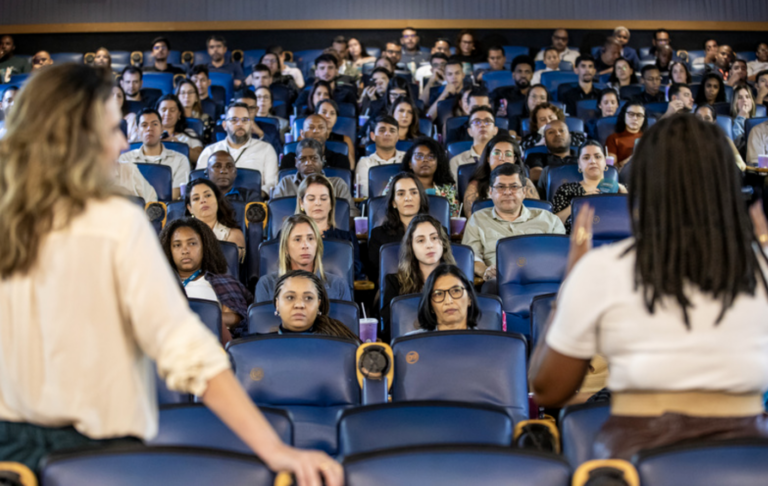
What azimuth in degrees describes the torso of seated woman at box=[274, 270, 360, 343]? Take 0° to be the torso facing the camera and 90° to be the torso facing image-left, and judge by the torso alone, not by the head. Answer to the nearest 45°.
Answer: approximately 0°

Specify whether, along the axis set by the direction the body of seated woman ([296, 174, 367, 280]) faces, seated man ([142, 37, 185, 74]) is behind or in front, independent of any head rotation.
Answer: behind

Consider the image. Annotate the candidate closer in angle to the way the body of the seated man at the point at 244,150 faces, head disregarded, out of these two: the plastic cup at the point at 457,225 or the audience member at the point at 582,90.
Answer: the plastic cup

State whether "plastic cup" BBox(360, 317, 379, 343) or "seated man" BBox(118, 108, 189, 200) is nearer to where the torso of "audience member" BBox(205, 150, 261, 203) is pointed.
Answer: the plastic cup

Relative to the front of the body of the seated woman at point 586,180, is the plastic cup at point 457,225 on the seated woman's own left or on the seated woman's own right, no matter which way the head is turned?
on the seated woman's own right

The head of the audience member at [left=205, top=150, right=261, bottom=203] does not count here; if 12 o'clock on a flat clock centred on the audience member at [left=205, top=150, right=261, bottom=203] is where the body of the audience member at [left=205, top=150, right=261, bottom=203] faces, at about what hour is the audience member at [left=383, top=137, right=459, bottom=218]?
the audience member at [left=383, top=137, right=459, bottom=218] is roughly at 9 o'clock from the audience member at [left=205, top=150, right=261, bottom=203].

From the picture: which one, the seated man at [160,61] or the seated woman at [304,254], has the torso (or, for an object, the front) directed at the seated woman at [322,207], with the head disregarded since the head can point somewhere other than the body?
the seated man

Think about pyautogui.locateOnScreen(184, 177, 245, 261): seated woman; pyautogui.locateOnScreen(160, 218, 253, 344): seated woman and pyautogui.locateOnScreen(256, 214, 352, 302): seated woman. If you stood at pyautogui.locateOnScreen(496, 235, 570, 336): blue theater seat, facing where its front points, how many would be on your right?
3

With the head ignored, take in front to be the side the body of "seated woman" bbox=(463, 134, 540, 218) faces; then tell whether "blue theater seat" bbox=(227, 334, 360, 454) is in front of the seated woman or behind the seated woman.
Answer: in front
